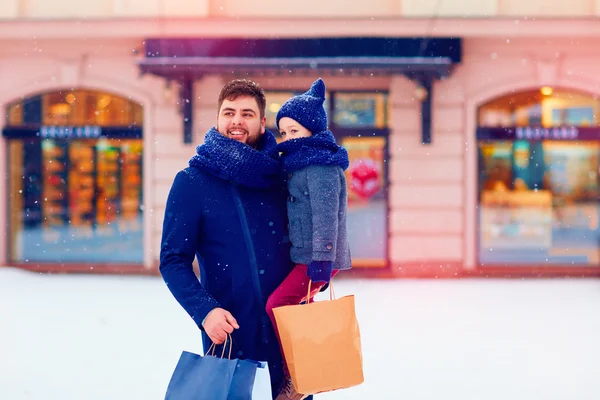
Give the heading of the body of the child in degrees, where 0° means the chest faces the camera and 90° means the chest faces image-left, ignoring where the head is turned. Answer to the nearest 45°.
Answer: approximately 45°

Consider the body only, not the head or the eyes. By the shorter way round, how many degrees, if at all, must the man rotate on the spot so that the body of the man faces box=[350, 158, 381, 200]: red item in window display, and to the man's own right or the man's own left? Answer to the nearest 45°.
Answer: approximately 135° to the man's own left

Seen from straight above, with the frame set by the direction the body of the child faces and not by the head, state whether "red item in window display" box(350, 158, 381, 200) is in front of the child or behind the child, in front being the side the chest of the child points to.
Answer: behind
